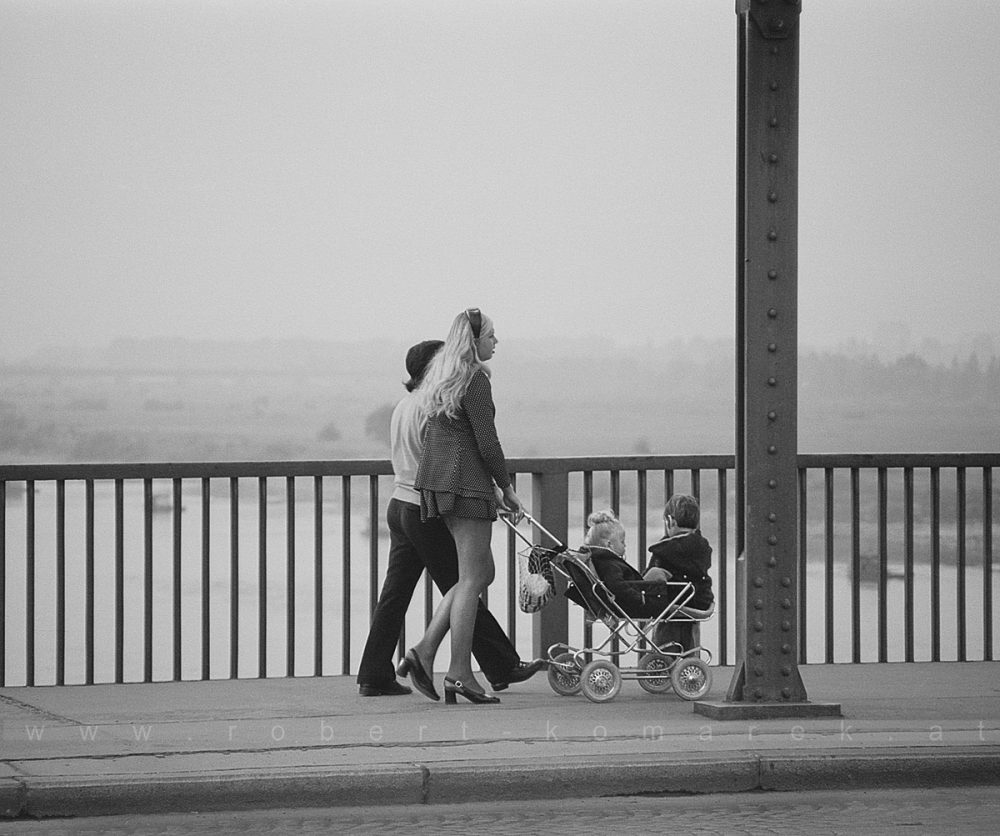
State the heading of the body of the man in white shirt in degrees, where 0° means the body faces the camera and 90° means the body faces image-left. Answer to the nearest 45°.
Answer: approximately 270°

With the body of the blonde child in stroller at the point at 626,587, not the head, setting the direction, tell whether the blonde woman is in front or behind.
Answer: behind

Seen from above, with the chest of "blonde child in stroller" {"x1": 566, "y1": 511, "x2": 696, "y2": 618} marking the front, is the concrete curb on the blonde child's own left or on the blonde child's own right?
on the blonde child's own right

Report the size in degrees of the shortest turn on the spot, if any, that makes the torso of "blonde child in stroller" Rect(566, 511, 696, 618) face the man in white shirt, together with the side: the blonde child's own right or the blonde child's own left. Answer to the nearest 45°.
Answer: approximately 180°

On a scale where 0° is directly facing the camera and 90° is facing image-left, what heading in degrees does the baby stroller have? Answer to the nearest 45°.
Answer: approximately 270°

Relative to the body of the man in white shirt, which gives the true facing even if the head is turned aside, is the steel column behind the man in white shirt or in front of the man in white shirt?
in front

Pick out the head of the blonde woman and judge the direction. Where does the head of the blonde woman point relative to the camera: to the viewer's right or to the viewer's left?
to the viewer's right

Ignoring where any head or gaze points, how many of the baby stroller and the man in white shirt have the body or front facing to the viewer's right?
2

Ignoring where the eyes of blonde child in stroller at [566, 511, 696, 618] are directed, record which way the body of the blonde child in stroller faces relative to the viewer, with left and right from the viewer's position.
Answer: facing to the right of the viewer

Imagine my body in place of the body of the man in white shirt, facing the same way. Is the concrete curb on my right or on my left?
on my right

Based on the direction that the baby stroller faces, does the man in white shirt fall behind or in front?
behind
